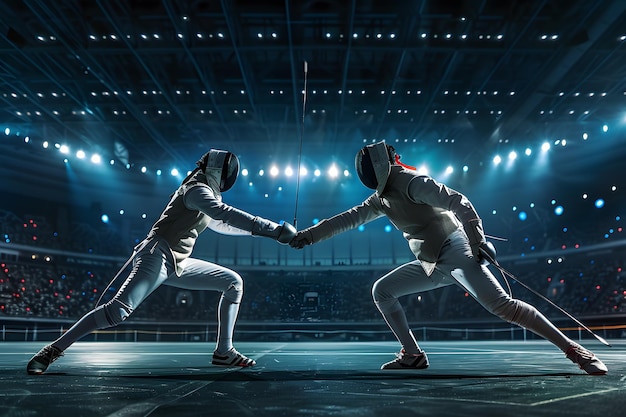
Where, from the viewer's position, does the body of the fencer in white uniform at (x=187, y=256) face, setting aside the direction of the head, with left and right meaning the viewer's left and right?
facing to the right of the viewer

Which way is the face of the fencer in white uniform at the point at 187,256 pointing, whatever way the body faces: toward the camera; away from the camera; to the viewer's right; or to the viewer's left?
to the viewer's right

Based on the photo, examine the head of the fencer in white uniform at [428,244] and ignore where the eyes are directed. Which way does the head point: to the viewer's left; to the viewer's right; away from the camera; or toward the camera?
to the viewer's left

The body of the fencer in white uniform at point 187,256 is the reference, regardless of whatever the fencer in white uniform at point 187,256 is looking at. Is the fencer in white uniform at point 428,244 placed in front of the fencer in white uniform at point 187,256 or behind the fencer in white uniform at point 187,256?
in front
